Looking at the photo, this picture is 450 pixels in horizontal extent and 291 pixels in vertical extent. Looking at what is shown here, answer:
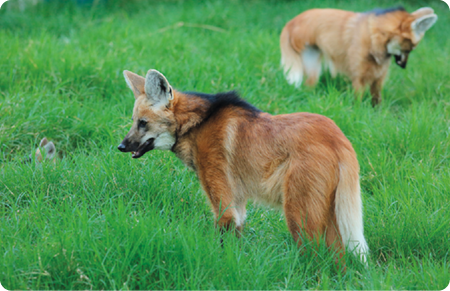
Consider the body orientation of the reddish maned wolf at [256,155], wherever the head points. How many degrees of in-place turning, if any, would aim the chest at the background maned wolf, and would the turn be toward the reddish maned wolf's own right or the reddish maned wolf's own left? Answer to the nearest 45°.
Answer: approximately 90° to the reddish maned wolf's own right

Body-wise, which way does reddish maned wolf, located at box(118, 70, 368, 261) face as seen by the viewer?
to the viewer's left
